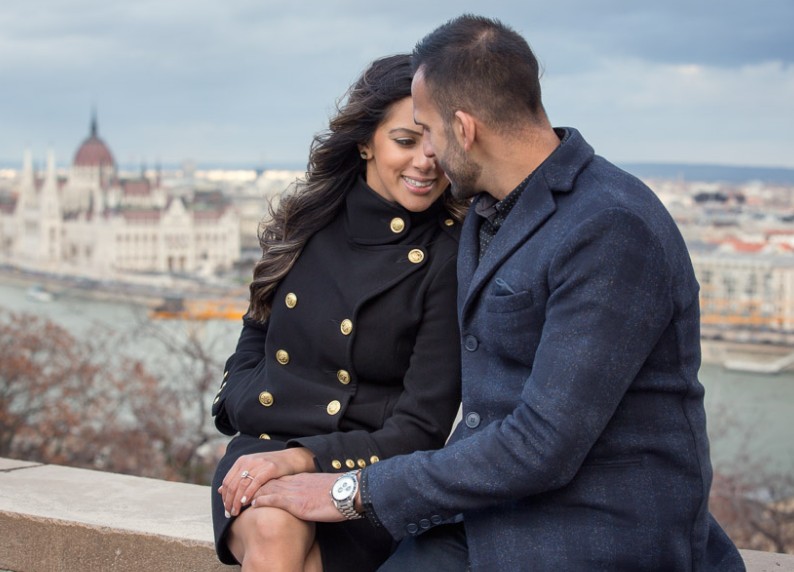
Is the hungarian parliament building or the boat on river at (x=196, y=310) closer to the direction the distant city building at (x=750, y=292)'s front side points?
the boat on river

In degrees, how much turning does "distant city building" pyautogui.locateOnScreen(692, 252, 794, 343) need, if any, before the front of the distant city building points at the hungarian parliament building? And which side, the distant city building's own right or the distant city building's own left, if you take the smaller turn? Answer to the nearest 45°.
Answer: approximately 90° to the distant city building's own right

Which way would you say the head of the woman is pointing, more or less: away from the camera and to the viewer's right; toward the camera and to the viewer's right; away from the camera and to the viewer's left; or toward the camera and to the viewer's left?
toward the camera and to the viewer's right

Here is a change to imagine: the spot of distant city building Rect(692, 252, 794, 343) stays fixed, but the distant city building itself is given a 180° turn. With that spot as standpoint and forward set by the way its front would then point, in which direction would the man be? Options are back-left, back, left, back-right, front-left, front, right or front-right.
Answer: back

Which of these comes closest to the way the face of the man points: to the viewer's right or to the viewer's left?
to the viewer's left

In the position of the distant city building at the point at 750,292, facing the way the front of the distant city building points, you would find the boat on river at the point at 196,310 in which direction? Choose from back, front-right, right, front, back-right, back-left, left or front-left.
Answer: front-right

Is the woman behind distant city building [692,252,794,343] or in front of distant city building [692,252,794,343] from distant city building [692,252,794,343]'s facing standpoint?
in front

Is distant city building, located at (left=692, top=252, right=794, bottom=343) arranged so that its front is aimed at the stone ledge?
yes

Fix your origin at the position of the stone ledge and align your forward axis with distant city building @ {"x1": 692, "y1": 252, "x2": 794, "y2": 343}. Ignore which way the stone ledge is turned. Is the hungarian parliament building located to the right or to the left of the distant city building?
left

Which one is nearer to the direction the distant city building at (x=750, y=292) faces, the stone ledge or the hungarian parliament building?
the stone ledge

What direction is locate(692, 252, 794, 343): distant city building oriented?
toward the camera
